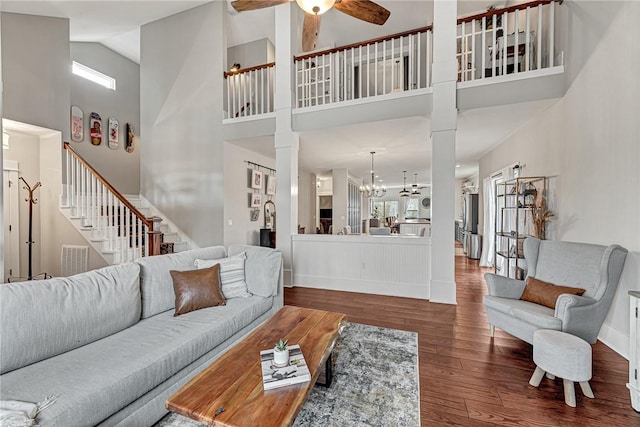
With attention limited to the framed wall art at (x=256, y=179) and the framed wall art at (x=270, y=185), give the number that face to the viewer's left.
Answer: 0

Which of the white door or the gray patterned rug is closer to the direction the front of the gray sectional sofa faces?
the gray patterned rug

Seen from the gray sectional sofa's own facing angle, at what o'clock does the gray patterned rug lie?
The gray patterned rug is roughly at 11 o'clock from the gray sectional sofa.

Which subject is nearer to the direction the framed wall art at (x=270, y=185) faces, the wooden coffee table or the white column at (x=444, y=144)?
the white column

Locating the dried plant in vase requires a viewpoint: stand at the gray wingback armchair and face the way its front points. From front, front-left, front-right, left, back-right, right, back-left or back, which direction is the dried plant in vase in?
back-right

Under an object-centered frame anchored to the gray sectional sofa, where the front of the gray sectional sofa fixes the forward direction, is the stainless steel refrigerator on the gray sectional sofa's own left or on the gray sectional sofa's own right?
on the gray sectional sofa's own left

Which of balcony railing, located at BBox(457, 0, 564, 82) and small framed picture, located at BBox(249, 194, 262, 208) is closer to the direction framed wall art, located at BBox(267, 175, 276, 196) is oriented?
the balcony railing

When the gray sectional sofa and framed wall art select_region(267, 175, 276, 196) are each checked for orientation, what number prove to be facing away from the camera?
0

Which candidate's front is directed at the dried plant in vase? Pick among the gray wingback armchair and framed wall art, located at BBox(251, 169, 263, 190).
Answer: the framed wall art

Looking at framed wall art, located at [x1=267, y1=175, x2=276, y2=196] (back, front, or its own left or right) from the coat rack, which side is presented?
right

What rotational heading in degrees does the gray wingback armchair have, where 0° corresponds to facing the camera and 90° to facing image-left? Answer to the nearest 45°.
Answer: approximately 45°
